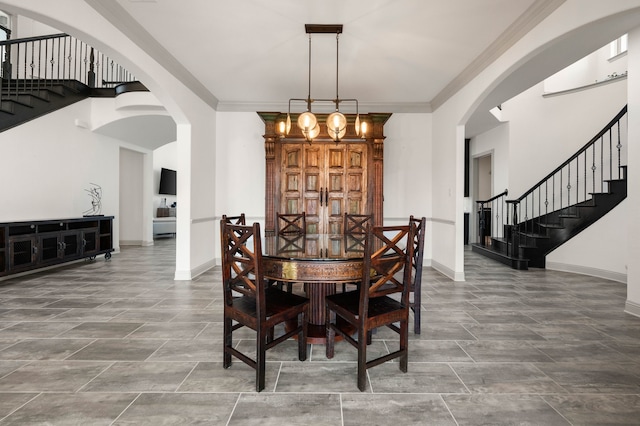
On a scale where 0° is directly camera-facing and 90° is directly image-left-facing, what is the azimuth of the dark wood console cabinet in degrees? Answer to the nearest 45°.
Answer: approximately 315°

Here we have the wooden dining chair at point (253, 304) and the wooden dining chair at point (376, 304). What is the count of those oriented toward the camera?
0

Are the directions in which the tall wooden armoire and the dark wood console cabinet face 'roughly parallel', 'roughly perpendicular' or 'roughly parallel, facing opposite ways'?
roughly perpendicular

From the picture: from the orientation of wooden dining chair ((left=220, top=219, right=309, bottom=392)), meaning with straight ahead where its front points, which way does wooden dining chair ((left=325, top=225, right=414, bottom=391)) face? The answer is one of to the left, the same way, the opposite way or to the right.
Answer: to the left

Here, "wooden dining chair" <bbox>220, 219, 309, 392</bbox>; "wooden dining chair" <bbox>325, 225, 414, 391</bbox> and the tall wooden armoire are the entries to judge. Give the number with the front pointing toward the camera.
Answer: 1

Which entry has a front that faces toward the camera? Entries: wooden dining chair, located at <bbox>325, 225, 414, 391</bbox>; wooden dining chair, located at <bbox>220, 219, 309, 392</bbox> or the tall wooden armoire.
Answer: the tall wooden armoire

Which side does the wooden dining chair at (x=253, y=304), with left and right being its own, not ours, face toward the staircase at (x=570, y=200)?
front

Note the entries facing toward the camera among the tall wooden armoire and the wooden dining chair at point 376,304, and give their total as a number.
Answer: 1

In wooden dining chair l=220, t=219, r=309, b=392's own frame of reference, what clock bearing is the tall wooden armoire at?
The tall wooden armoire is roughly at 11 o'clock from the wooden dining chair.

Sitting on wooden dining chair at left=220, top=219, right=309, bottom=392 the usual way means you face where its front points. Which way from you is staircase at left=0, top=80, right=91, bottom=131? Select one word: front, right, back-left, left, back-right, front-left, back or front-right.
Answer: left

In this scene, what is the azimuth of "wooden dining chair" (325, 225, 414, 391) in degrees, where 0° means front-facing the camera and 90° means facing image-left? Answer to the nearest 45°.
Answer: approximately 135°

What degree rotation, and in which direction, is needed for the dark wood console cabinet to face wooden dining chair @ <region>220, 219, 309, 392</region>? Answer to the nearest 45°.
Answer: approximately 45° to its right

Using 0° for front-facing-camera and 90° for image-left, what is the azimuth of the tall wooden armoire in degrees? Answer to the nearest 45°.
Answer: approximately 0°

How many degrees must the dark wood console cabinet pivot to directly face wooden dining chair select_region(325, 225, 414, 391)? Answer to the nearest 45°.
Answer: approximately 45° to its right
